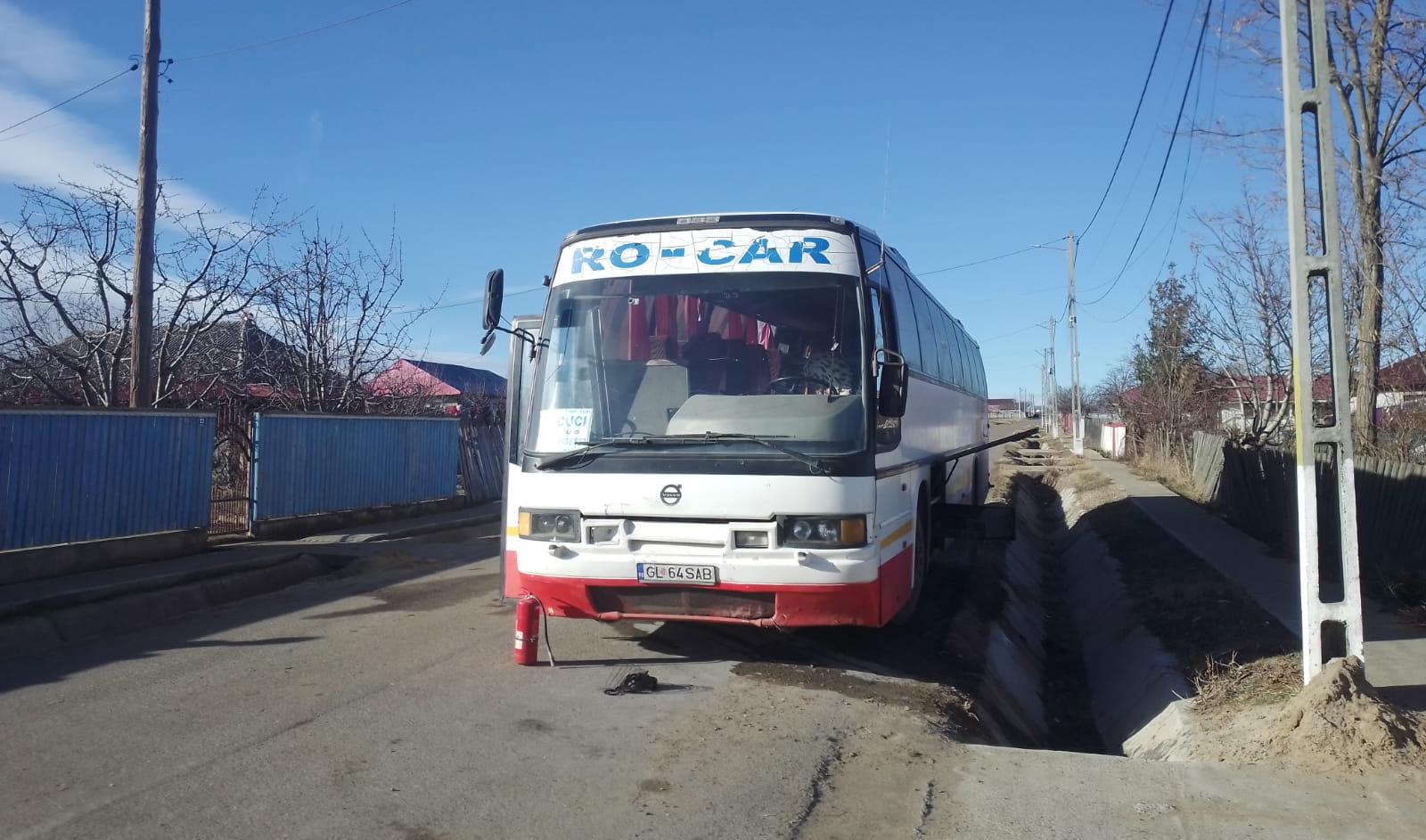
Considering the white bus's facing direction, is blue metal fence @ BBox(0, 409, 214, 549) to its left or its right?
on its right

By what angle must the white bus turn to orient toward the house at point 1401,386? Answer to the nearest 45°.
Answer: approximately 135° to its left

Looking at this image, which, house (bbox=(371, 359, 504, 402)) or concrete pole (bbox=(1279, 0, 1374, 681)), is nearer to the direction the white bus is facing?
the concrete pole

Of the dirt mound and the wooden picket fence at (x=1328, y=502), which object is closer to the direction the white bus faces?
the dirt mound

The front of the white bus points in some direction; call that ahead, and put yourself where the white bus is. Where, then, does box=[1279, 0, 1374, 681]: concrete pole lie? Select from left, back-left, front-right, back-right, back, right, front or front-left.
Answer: left

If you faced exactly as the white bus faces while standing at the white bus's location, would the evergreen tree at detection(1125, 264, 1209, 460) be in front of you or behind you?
behind

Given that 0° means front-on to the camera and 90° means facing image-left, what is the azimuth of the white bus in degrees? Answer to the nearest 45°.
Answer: approximately 0°

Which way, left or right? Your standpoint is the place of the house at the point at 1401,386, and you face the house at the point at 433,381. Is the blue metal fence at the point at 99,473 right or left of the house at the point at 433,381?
left
